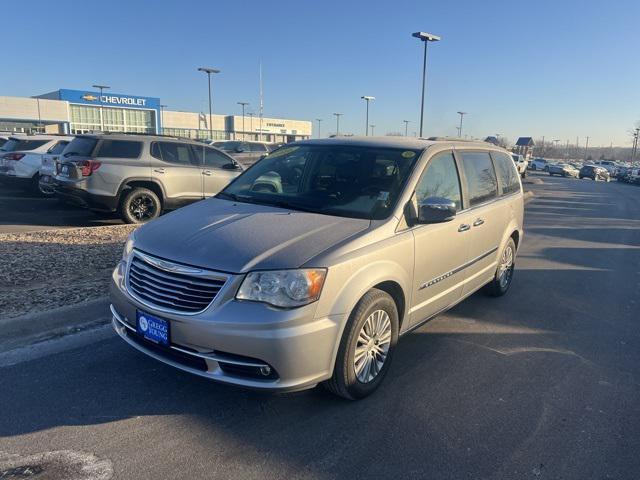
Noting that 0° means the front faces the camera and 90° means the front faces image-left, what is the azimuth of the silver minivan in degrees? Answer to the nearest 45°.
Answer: approximately 45°

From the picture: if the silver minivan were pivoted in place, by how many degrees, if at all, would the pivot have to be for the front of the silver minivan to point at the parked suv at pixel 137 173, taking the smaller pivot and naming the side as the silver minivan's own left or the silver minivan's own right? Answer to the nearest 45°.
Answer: approximately 90° to the silver minivan's own right

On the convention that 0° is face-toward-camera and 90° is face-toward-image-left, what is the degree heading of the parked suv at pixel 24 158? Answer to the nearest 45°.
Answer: approximately 225°

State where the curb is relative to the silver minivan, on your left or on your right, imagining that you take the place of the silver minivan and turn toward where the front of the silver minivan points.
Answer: on your right

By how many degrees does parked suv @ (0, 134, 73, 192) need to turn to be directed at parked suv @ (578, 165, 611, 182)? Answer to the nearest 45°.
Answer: approximately 45° to its right

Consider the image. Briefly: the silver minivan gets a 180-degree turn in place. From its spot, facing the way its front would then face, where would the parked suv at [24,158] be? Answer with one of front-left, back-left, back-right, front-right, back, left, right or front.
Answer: left

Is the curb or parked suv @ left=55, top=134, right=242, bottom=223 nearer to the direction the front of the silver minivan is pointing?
the curb

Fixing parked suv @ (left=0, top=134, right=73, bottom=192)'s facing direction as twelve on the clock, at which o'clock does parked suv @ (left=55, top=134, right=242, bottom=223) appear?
parked suv @ (left=55, top=134, right=242, bottom=223) is roughly at 4 o'clock from parked suv @ (left=0, top=134, right=73, bottom=192).

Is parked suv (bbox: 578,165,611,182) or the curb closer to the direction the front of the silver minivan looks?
the curb
